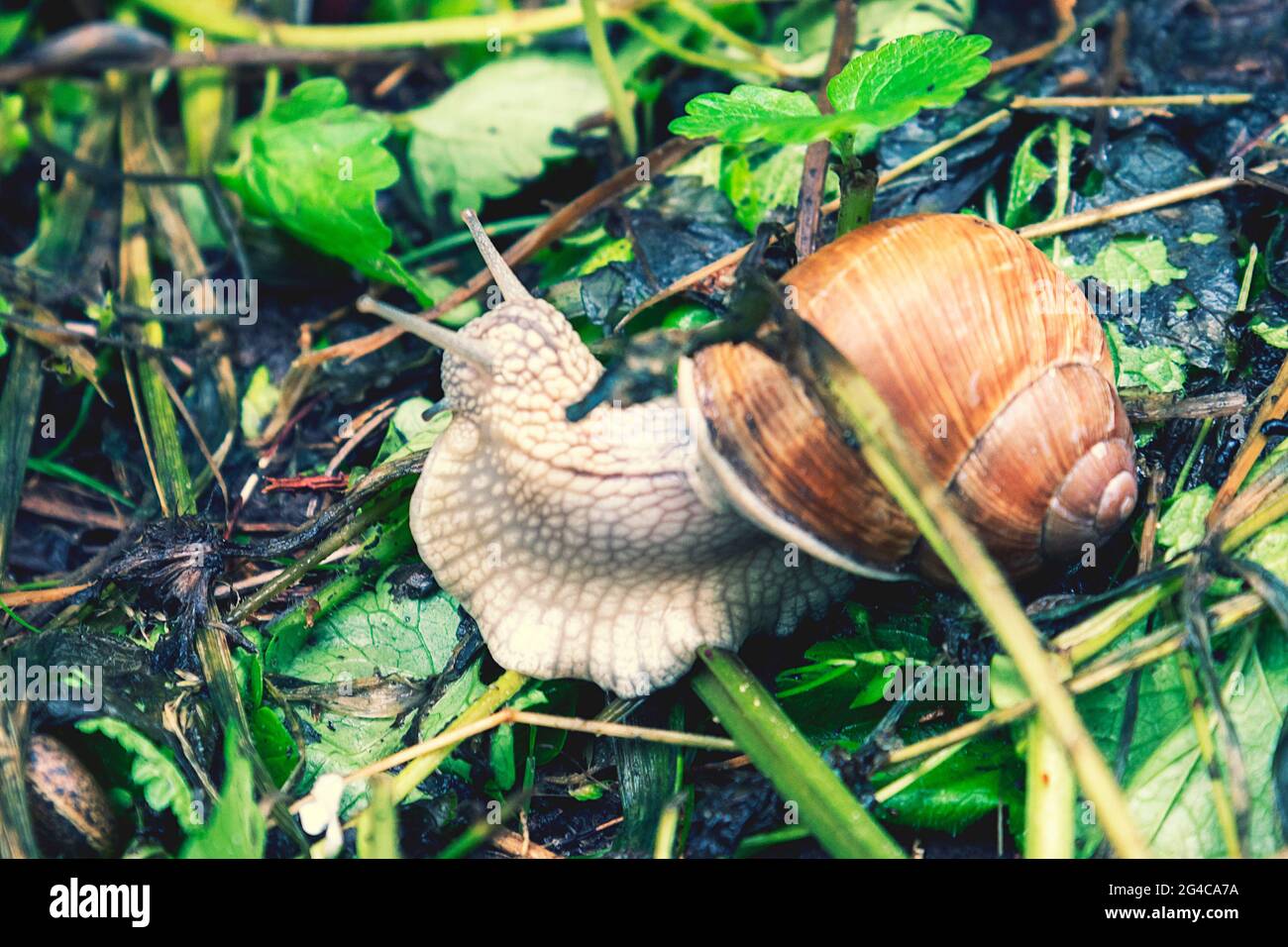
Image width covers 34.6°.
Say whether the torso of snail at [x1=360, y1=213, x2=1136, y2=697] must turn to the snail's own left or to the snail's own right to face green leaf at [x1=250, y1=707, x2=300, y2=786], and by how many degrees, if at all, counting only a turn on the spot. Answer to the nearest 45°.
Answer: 0° — it already faces it

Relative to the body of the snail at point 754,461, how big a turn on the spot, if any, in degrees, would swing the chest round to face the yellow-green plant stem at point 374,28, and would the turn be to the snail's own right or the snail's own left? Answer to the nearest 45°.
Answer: approximately 45° to the snail's own right

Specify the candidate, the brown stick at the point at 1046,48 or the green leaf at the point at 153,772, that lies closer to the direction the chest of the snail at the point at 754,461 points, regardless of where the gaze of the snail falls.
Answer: the green leaf

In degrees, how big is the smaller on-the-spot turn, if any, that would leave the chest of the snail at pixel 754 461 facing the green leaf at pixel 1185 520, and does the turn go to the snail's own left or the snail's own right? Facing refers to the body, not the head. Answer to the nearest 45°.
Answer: approximately 180°

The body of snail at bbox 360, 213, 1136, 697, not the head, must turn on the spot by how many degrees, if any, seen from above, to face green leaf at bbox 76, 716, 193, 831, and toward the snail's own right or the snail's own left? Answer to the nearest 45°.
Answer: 0° — it already faces it

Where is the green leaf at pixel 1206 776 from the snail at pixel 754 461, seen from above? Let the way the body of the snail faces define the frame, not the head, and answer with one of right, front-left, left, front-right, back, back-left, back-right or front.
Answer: back

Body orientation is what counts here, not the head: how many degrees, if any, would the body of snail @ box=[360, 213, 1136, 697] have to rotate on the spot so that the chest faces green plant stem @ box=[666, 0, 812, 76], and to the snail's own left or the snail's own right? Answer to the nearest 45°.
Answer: approximately 90° to the snail's own right

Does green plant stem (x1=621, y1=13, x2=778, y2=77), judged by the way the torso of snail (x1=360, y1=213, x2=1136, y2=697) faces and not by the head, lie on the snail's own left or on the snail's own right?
on the snail's own right

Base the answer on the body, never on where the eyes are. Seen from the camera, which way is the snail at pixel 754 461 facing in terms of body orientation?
to the viewer's left
